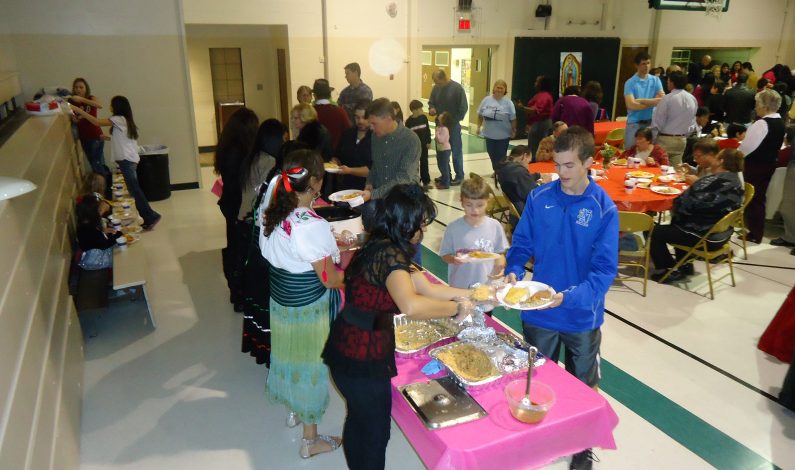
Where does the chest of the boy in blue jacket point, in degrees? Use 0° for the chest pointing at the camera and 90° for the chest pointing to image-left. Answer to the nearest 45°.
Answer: approximately 45°

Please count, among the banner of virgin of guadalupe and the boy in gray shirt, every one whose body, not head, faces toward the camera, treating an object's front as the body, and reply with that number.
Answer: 2

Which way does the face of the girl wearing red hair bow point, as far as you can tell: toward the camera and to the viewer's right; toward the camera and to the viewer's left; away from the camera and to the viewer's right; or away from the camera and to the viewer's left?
away from the camera and to the viewer's right

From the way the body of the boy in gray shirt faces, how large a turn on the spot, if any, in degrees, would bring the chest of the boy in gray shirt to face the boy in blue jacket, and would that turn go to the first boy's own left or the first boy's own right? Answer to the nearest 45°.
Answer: approximately 45° to the first boy's own left

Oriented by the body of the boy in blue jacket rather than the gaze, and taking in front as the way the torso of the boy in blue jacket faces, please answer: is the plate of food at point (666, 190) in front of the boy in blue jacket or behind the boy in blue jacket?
behind

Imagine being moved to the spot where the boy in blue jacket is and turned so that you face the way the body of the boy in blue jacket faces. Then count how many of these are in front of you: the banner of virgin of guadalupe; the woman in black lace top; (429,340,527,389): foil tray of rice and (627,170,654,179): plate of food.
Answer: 2

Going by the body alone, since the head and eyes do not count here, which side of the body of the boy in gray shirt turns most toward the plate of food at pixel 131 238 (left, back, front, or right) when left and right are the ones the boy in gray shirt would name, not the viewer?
right

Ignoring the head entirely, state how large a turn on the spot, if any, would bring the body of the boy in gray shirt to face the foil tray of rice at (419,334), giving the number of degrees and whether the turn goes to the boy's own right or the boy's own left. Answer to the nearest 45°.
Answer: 0° — they already face it

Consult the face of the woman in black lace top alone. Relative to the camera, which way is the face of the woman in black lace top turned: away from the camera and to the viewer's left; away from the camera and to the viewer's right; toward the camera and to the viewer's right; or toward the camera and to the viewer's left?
away from the camera and to the viewer's right

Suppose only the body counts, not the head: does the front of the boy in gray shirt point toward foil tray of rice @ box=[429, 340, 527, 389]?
yes

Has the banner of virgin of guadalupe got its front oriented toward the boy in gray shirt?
yes

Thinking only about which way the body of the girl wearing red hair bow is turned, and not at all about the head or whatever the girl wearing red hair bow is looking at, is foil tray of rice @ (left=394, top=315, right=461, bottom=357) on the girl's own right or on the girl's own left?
on the girl's own right

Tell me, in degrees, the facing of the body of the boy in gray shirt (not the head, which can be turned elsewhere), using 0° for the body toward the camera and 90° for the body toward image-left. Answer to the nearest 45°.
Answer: approximately 0°
